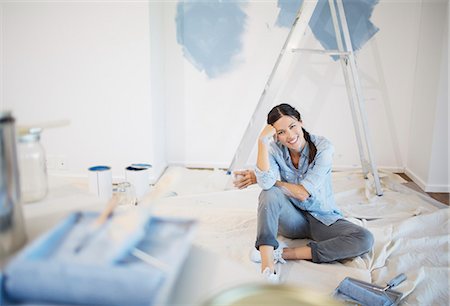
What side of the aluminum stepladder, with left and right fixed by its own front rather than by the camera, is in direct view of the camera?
left

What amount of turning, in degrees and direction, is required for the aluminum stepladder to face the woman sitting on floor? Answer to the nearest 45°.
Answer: approximately 90° to its left

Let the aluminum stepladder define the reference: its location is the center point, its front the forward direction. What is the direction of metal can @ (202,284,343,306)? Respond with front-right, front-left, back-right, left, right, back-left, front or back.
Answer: left
